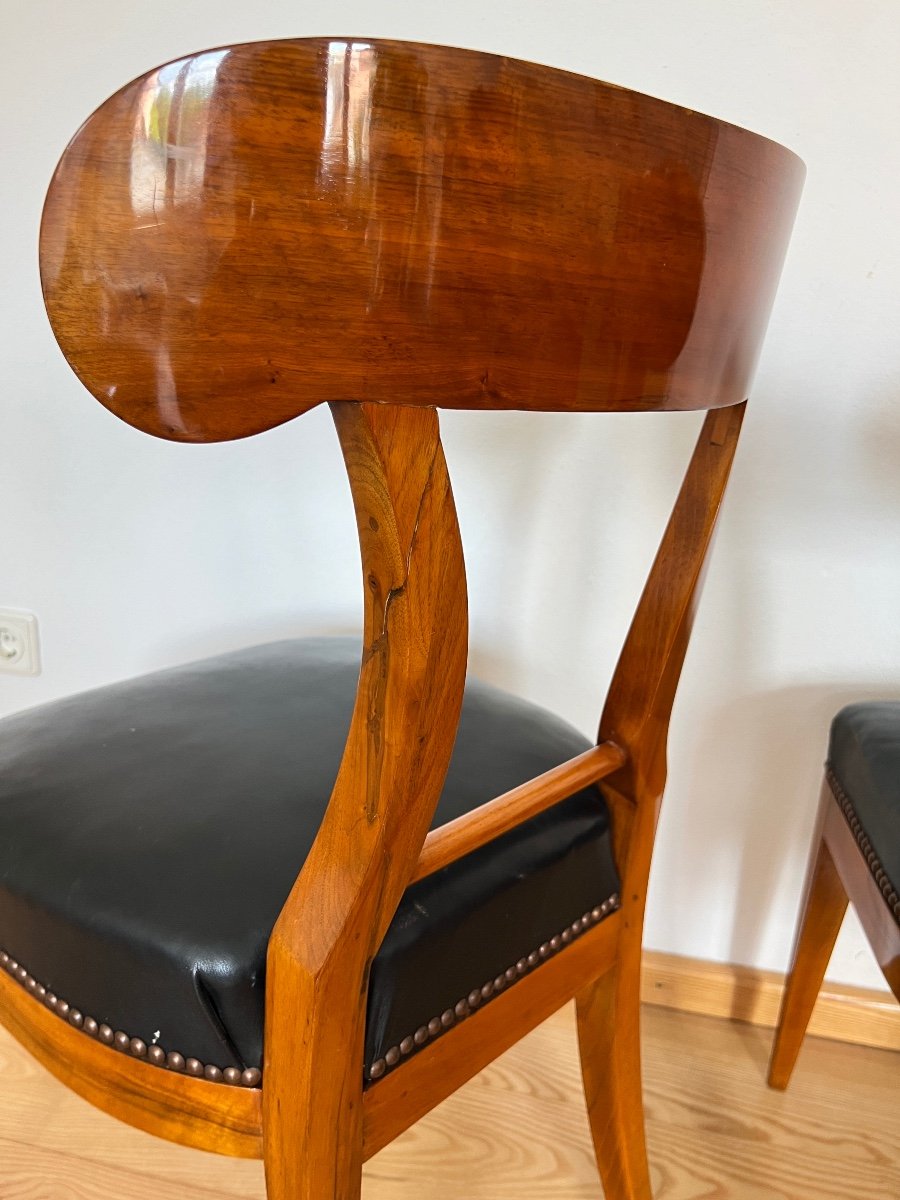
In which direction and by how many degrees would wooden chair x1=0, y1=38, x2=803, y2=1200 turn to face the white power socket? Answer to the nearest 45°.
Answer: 0° — it already faces it

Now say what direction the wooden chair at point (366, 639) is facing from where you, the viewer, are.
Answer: facing away from the viewer and to the left of the viewer
